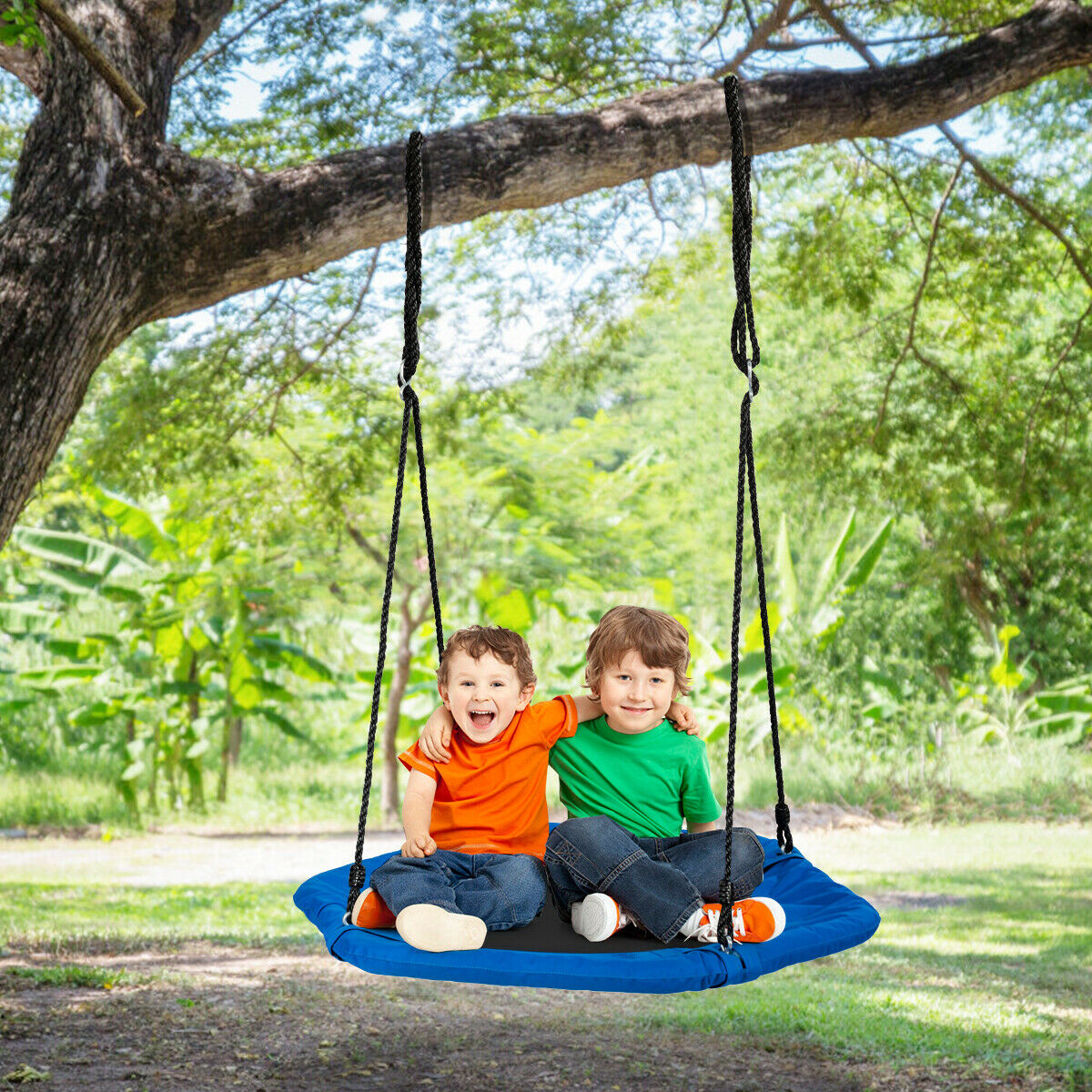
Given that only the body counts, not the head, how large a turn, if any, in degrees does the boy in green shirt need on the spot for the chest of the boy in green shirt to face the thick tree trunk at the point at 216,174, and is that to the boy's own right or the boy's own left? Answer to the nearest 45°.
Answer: approximately 135° to the boy's own right

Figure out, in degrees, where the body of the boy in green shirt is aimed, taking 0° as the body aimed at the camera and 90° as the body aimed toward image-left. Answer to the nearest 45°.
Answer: approximately 0°
